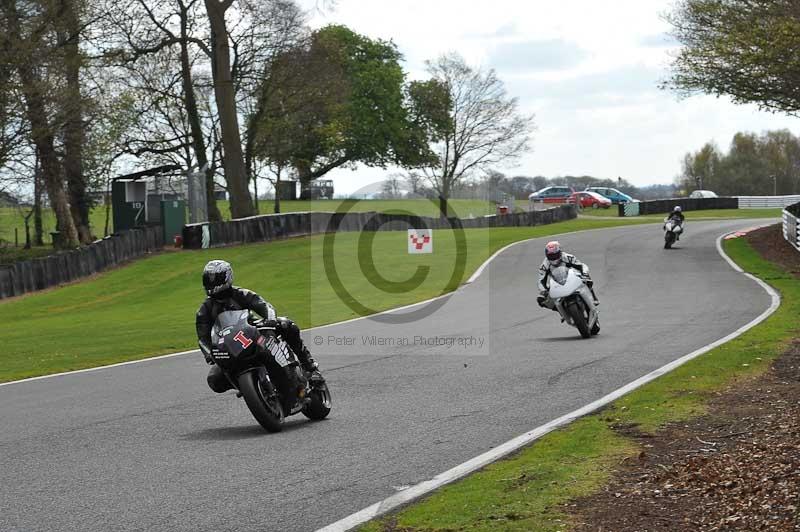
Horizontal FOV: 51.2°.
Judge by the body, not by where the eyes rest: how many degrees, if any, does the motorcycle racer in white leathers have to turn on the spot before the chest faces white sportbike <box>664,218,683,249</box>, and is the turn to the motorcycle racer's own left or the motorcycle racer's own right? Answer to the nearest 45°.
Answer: approximately 135° to the motorcycle racer's own right

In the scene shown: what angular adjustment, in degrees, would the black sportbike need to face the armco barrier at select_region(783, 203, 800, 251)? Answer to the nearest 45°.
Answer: approximately 180°

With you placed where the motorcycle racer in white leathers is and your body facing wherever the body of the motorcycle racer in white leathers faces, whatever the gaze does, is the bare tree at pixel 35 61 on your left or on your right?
on your right

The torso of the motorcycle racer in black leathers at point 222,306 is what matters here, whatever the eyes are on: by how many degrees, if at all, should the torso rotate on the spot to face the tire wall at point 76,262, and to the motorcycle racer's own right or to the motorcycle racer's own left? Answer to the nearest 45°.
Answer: approximately 135° to the motorcycle racer's own right

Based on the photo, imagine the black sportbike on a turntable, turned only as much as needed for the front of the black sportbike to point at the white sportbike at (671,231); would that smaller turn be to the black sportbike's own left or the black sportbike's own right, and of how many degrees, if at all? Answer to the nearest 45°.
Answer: approximately 180°

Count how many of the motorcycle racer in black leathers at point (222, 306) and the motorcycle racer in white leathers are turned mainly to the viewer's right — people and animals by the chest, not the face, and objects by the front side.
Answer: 0

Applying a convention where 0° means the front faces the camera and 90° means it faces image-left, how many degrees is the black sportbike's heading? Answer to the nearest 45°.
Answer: approximately 45°

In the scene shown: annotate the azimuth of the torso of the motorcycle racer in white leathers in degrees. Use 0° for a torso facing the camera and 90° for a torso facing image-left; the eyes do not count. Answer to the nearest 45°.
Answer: approximately 45°
